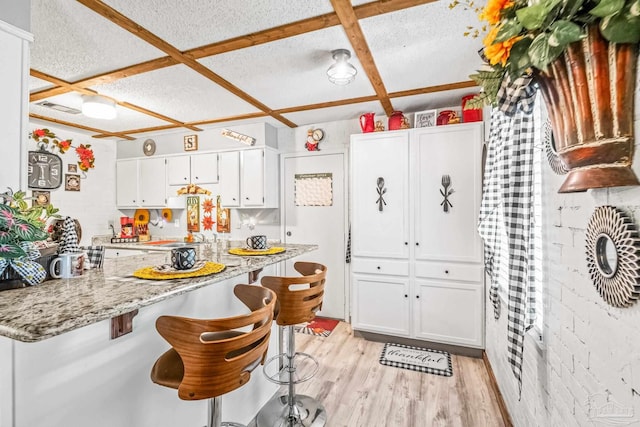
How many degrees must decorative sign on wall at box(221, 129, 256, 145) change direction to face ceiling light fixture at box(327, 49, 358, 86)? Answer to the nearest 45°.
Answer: approximately 90° to its left

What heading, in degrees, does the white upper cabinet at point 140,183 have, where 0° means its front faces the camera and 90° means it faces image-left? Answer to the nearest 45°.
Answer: approximately 0°

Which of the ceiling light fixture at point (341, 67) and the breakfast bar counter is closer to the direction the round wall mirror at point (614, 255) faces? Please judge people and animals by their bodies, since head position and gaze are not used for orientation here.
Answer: the breakfast bar counter

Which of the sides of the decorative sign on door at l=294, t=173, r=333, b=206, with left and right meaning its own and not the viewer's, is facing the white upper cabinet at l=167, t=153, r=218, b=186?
right

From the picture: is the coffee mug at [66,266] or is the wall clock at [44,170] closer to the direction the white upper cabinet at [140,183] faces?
the coffee mug

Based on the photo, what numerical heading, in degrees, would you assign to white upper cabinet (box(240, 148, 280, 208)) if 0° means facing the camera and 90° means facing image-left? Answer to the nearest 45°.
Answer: approximately 45°

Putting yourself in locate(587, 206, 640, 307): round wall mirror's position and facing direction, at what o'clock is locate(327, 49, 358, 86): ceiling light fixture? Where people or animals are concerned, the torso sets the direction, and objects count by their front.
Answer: The ceiling light fixture is roughly at 2 o'clock from the round wall mirror.

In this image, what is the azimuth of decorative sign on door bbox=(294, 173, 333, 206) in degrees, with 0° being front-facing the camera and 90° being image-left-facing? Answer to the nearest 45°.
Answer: approximately 0°

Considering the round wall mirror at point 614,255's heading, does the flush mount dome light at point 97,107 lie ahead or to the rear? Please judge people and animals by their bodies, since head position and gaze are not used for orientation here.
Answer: ahead

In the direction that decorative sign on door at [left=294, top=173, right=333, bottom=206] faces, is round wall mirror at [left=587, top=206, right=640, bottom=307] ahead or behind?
ahead
